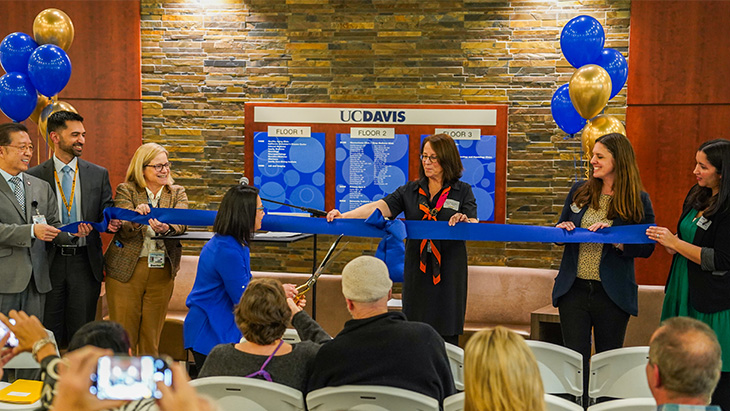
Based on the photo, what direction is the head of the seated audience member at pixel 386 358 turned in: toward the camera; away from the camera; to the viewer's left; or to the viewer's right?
away from the camera

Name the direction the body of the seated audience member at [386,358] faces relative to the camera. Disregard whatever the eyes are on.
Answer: away from the camera

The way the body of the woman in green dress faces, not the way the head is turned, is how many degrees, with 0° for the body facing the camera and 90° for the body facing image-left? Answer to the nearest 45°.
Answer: approximately 45°

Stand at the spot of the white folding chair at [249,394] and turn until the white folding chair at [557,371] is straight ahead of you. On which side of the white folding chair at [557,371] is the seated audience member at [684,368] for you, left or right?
right

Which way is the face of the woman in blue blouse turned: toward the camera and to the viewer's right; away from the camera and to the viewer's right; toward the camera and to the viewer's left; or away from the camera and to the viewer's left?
away from the camera and to the viewer's right

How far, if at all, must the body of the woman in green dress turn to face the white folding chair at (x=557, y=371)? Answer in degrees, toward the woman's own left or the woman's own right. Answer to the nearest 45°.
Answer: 0° — they already face it

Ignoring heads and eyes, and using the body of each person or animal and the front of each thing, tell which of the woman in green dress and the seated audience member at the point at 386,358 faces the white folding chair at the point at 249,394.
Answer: the woman in green dress

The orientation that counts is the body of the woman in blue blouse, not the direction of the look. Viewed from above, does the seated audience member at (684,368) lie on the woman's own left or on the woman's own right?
on the woman's own right

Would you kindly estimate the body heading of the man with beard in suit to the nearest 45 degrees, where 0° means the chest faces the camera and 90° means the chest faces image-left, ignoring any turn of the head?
approximately 0°

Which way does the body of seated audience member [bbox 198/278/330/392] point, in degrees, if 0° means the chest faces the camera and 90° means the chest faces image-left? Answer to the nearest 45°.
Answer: approximately 180°

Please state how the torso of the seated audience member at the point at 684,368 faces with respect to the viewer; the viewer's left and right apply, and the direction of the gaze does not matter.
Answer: facing away from the viewer and to the left of the viewer

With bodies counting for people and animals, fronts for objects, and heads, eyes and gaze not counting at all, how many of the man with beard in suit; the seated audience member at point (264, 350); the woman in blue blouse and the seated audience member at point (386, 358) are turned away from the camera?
2

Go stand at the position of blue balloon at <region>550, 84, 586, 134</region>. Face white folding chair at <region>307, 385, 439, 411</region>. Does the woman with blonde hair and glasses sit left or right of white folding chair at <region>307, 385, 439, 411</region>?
right

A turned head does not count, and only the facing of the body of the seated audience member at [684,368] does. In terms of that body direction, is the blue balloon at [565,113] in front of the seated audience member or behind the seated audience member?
in front

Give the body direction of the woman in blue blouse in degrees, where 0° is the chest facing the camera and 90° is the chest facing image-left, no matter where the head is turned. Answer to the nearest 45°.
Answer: approximately 270°

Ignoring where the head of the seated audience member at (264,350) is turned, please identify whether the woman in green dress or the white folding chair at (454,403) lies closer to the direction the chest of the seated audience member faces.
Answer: the woman in green dress

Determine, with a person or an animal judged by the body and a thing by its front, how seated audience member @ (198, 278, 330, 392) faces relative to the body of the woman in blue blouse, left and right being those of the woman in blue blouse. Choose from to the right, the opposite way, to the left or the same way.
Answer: to the left
